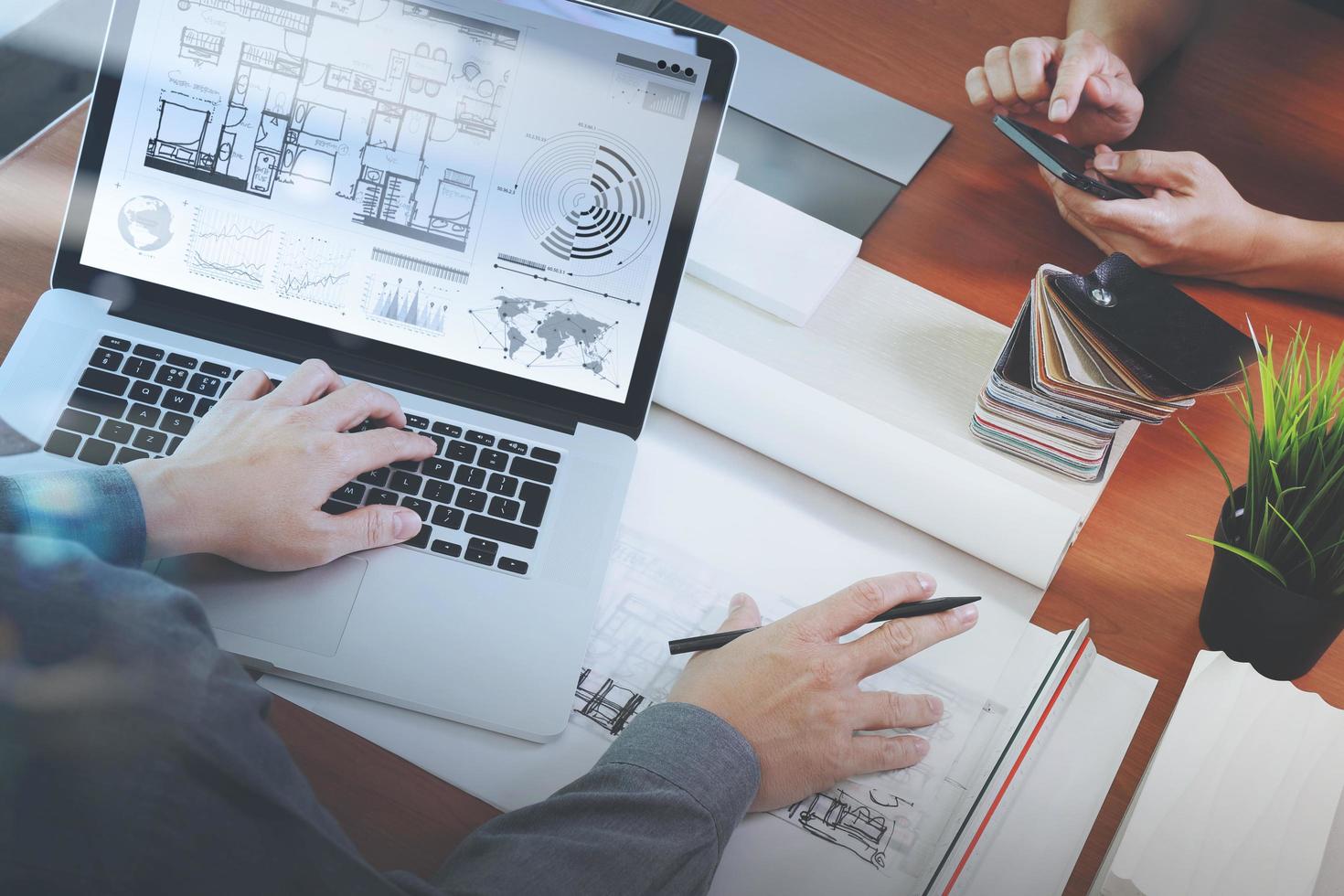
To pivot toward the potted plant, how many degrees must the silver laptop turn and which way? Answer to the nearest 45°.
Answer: approximately 45° to its left

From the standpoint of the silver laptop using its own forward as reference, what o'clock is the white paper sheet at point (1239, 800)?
The white paper sheet is roughly at 10 o'clock from the silver laptop.

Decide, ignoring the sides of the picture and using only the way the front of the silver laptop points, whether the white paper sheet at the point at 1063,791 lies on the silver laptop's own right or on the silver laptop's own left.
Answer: on the silver laptop's own left

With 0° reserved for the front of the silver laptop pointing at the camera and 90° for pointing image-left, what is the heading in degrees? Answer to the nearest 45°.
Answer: approximately 0°
